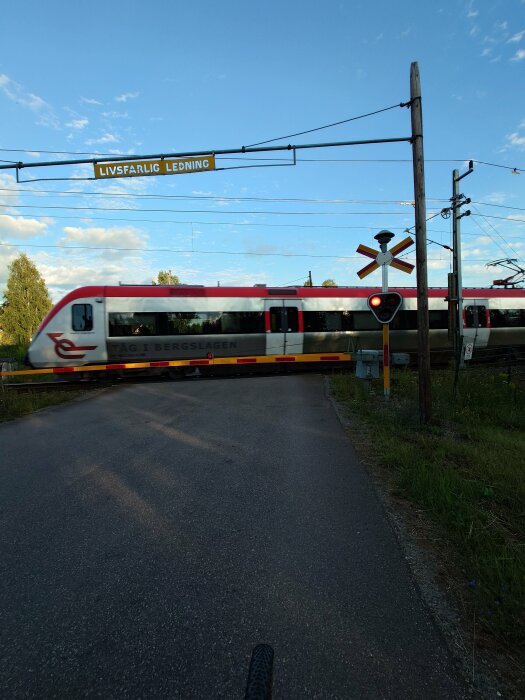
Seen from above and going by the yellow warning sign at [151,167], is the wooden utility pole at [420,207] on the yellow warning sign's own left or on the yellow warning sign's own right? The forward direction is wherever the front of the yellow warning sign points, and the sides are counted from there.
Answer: on the yellow warning sign's own left

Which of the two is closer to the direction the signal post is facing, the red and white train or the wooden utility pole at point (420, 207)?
the wooden utility pole

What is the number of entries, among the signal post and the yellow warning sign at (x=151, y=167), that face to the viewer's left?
0

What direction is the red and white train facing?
to the viewer's left

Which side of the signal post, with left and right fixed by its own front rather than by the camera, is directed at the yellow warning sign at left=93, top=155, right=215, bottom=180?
right

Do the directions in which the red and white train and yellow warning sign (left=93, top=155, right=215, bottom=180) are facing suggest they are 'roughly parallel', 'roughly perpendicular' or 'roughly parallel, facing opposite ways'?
roughly perpendicular

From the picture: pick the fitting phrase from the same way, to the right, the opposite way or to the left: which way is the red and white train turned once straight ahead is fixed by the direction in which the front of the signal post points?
to the right

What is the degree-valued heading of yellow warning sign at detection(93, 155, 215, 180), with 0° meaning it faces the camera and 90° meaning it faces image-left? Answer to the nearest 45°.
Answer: approximately 0°

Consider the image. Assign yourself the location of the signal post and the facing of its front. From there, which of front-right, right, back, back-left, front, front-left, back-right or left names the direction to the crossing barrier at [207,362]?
back-right

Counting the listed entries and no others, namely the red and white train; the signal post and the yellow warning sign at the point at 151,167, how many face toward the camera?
2
